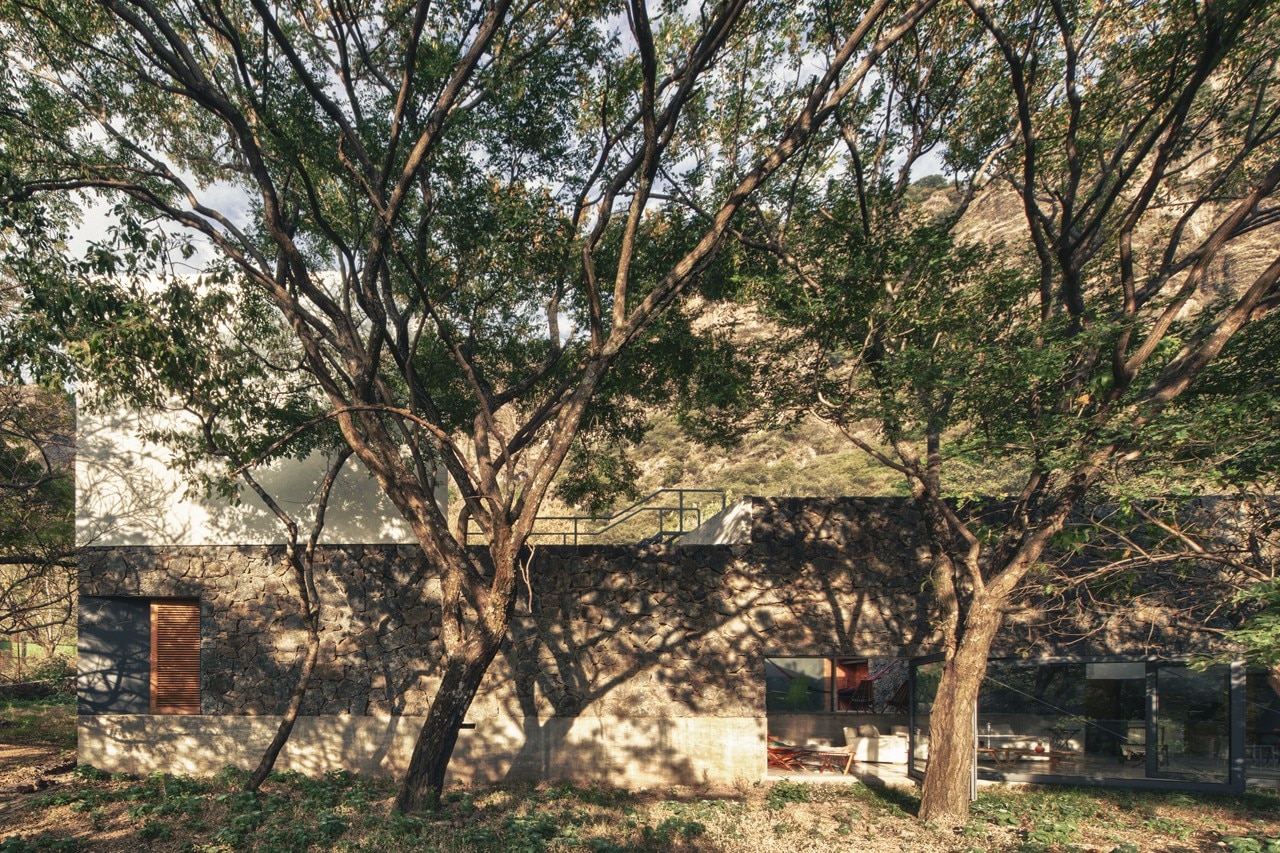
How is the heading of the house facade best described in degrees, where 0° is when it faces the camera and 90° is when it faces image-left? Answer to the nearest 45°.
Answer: approximately 0°

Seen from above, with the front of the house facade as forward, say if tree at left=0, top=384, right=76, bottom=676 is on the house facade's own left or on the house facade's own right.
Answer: on the house facade's own right

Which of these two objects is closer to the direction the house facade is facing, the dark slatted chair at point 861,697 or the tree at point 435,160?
the tree
